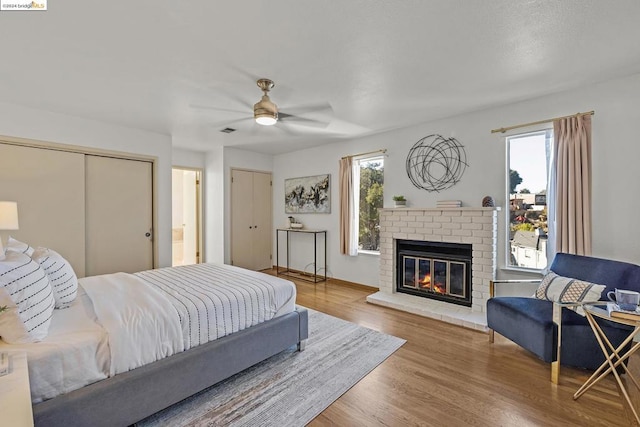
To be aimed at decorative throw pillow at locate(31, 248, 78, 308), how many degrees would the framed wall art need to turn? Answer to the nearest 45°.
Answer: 0° — it already faces it

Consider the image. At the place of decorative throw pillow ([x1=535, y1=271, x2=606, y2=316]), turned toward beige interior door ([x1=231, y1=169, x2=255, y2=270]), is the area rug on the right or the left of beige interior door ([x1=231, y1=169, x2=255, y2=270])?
left

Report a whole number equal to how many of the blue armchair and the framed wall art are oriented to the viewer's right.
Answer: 0

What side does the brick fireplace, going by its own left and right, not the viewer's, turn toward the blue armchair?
left

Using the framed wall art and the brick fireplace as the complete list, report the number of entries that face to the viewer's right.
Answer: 0

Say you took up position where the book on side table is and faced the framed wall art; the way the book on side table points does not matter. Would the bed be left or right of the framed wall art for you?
left

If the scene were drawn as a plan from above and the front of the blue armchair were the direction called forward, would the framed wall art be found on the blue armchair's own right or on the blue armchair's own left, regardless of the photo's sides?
on the blue armchair's own right

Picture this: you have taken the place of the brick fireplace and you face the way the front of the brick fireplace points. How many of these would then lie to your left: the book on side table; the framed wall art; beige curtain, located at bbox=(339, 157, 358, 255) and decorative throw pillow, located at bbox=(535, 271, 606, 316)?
2

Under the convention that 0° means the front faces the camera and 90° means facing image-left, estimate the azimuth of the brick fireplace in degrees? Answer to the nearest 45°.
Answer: approximately 45°

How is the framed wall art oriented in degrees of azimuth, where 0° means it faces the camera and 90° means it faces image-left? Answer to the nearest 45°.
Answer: approximately 45°

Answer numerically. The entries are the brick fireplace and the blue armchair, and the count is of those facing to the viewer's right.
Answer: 0

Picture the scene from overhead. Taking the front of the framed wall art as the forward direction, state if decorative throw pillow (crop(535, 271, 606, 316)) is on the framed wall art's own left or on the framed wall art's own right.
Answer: on the framed wall art's own left
